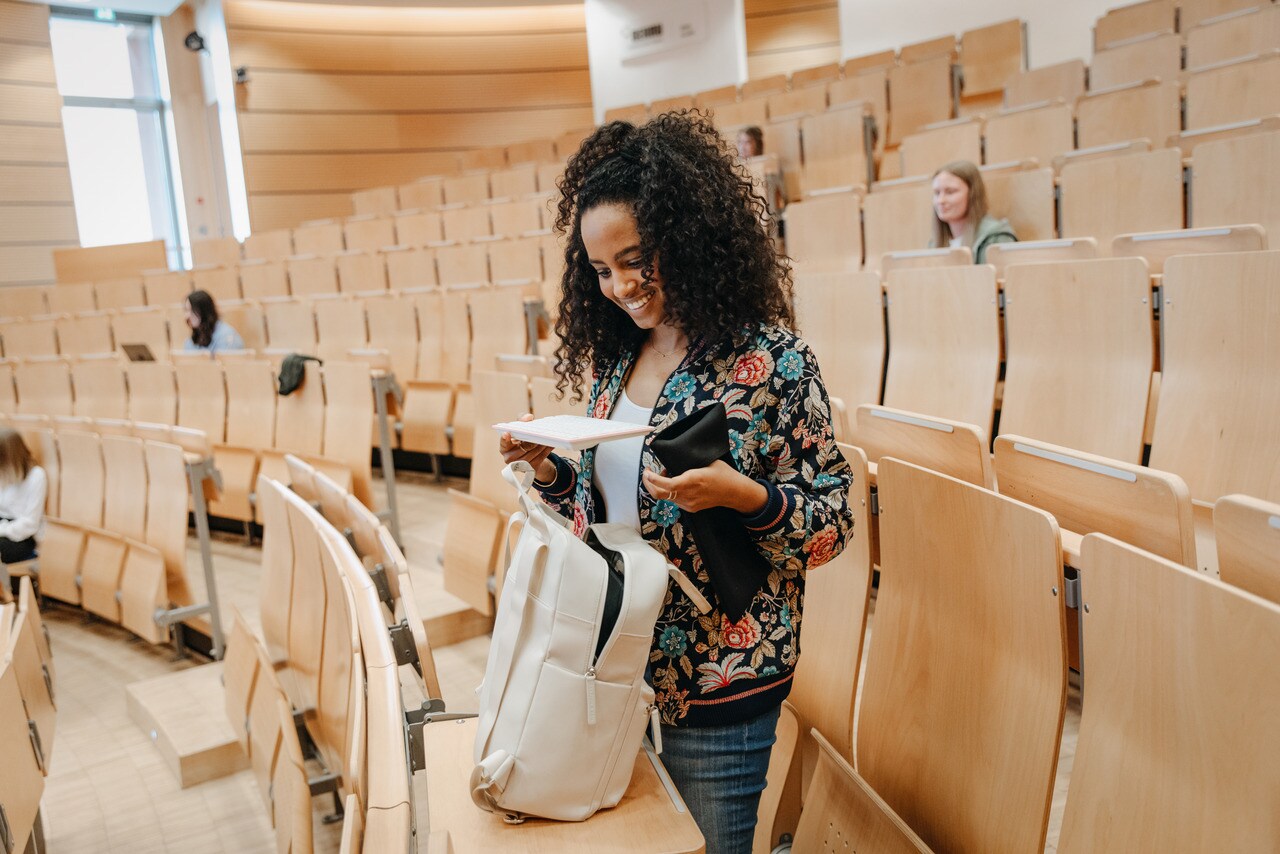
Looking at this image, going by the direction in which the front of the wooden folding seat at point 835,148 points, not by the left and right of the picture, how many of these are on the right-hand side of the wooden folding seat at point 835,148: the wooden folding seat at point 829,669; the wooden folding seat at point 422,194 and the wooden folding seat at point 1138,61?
1

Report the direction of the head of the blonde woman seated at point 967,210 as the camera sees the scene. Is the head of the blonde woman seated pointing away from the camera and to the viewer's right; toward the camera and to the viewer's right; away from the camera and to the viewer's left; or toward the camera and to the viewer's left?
toward the camera and to the viewer's left

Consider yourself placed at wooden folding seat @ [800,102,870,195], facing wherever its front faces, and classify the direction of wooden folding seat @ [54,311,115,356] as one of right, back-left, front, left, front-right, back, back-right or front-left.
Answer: front-right

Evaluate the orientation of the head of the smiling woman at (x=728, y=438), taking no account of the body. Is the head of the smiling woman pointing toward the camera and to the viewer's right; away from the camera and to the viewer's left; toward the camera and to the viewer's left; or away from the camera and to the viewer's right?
toward the camera and to the viewer's left

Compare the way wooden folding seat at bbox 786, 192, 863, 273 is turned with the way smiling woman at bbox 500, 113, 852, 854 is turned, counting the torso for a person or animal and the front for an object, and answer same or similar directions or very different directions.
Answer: same or similar directions

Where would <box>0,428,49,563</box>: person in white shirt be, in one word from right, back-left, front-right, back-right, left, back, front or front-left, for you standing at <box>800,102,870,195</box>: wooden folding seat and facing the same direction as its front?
front

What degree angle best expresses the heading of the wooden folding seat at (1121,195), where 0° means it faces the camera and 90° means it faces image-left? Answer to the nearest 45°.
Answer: approximately 45°

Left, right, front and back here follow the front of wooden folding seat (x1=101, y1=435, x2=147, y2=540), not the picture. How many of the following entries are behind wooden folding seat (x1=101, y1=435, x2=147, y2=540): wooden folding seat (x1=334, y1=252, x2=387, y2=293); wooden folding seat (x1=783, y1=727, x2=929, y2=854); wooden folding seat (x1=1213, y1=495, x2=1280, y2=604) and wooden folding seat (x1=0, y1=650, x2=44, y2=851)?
1

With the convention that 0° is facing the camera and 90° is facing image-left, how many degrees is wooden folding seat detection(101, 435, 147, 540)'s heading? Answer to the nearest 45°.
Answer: approximately 45°

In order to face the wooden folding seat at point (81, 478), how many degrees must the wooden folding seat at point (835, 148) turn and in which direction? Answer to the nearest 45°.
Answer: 0° — it already faces it

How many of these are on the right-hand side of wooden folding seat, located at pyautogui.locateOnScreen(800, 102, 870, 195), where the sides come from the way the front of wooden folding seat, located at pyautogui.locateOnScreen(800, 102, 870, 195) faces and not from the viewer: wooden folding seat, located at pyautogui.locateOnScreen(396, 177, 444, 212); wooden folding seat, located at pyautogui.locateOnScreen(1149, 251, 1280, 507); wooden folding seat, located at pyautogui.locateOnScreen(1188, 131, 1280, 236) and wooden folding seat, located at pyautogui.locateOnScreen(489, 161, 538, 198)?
2

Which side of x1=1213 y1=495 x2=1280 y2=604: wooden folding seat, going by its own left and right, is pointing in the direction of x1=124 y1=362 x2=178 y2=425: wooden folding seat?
right

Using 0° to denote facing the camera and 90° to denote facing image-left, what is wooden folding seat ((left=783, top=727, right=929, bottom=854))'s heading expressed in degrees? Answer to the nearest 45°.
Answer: approximately 45°

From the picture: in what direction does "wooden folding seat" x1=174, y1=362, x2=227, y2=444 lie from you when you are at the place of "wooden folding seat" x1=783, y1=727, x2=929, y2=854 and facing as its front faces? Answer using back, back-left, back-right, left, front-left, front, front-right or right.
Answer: right

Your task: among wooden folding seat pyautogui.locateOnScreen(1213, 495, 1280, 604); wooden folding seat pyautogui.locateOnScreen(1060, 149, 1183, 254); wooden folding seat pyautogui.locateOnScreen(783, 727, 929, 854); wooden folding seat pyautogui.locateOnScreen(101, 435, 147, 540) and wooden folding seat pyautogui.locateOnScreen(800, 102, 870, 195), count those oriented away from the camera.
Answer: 0

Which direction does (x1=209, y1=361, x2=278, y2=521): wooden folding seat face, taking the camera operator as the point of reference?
facing the viewer and to the left of the viewer
